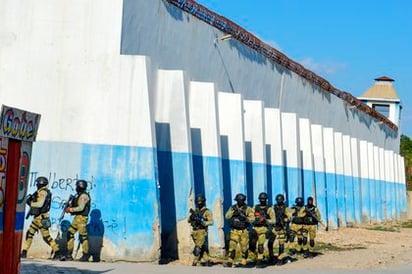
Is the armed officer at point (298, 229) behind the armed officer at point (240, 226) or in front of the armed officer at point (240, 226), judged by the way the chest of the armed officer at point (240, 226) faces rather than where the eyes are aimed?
behind

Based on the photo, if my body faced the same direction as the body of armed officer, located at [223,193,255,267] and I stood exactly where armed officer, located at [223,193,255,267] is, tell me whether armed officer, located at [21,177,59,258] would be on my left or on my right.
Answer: on my right

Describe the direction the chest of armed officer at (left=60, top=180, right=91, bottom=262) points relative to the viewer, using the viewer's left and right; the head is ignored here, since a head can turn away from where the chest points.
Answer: facing to the left of the viewer

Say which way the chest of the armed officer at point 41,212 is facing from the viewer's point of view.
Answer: to the viewer's left

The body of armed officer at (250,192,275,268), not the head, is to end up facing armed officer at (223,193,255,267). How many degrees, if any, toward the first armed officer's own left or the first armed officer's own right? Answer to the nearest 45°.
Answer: approximately 45° to the first armed officer's own right

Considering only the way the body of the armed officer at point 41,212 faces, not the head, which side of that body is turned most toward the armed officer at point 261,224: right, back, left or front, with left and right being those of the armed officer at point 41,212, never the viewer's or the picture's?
back

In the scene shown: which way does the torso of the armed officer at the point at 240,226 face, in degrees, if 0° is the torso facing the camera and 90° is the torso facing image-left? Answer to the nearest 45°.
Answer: approximately 0°

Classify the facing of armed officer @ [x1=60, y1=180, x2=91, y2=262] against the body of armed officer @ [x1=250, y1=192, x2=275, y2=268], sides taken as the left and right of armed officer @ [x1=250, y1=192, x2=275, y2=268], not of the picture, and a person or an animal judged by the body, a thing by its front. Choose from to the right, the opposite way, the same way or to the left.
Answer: to the right
